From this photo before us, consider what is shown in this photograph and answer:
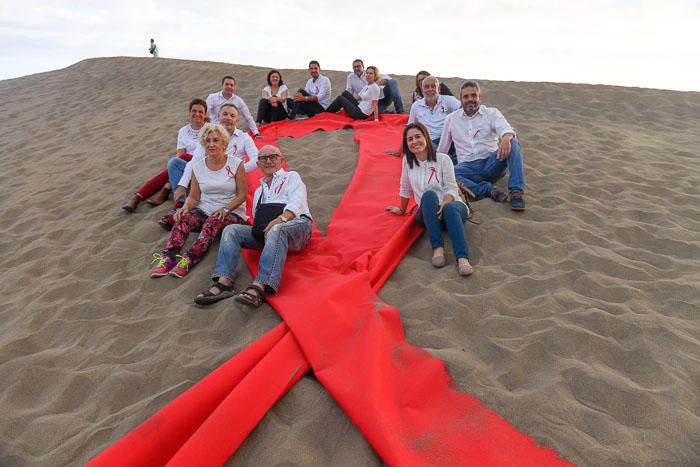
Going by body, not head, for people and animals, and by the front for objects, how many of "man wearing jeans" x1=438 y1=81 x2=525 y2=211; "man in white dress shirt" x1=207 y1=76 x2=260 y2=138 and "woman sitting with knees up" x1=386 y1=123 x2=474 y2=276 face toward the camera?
3

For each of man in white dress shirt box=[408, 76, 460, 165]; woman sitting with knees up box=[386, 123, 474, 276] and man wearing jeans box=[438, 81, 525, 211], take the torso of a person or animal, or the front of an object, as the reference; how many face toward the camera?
3

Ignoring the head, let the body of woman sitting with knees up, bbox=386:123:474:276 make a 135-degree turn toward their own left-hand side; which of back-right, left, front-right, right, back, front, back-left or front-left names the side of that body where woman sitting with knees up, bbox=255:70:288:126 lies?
left

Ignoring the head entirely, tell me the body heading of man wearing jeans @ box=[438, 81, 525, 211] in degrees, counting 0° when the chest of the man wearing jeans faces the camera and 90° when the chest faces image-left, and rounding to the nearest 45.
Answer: approximately 0°

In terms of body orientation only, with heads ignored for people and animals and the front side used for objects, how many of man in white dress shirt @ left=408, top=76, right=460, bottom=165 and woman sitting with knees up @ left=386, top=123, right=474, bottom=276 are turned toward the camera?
2

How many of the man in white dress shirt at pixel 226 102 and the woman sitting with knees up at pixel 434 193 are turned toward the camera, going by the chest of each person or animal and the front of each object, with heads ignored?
2

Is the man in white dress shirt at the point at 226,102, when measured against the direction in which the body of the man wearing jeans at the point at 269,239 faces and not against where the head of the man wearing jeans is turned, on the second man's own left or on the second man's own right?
on the second man's own right

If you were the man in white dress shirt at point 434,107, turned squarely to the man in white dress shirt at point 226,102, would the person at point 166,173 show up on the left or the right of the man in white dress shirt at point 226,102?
left

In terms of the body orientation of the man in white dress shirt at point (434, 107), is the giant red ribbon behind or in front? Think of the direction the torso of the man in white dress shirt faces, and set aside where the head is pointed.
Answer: in front
